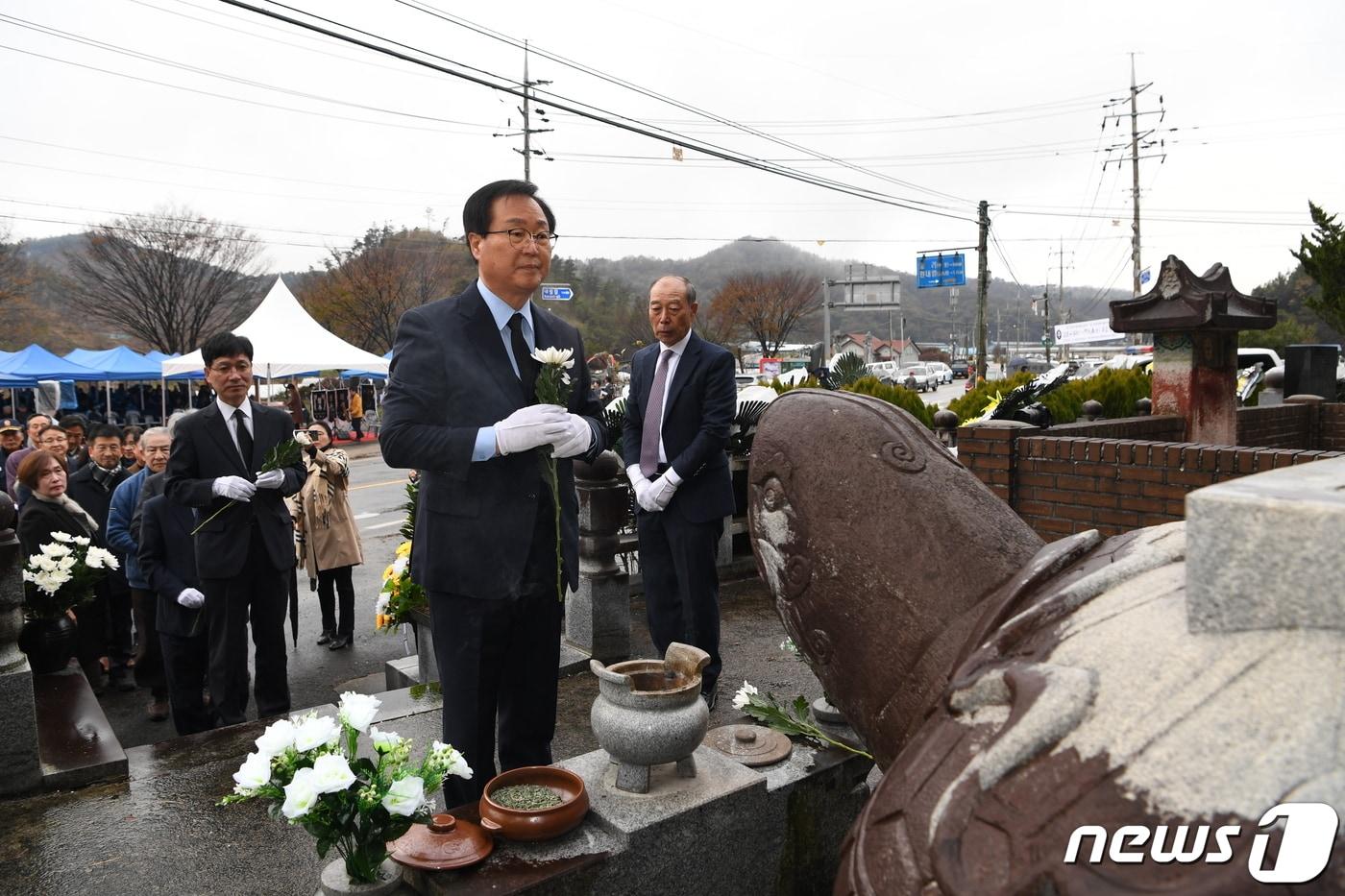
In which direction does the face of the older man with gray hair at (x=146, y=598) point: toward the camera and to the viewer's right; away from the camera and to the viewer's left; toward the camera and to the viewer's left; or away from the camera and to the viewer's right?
toward the camera and to the viewer's right

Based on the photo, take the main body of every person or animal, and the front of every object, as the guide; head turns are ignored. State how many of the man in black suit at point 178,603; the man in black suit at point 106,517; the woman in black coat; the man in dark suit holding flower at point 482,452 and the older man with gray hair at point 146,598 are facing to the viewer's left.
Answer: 0

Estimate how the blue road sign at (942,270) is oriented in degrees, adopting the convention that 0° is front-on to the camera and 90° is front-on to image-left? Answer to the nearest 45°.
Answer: approximately 0°

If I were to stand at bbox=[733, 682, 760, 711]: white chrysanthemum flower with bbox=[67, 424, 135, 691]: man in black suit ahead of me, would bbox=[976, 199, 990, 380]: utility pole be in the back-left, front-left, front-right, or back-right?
front-right

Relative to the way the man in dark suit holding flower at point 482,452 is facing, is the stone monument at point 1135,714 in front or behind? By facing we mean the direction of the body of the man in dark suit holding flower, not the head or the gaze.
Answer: in front

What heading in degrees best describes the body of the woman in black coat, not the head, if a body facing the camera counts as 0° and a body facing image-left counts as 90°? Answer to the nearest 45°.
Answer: approximately 315°

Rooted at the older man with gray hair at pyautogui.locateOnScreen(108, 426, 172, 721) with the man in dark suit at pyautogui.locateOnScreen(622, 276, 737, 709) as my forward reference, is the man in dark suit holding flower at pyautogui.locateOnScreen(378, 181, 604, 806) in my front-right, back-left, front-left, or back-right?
front-right

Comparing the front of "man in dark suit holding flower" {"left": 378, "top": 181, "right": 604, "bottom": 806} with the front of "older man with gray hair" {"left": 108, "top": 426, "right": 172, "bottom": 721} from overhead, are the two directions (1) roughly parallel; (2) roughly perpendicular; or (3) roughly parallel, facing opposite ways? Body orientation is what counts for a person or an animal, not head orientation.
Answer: roughly parallel

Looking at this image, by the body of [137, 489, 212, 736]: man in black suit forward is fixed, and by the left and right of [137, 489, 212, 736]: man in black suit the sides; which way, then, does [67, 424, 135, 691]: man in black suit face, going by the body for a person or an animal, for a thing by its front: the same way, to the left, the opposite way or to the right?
the same way

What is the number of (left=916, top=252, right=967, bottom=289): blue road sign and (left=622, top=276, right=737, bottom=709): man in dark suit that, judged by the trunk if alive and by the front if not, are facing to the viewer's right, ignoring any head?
0

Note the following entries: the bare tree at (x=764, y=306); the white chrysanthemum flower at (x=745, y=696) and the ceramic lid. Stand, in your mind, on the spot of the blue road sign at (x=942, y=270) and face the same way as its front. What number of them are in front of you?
2

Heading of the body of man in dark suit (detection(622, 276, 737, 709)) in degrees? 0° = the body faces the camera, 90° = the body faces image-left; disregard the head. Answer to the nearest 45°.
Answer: approximately 45°

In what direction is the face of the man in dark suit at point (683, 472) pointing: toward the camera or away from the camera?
toward the camera

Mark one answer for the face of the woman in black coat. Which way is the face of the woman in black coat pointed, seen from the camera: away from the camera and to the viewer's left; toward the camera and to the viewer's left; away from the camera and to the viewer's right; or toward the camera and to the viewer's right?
toward the camera and to the viewer's right
